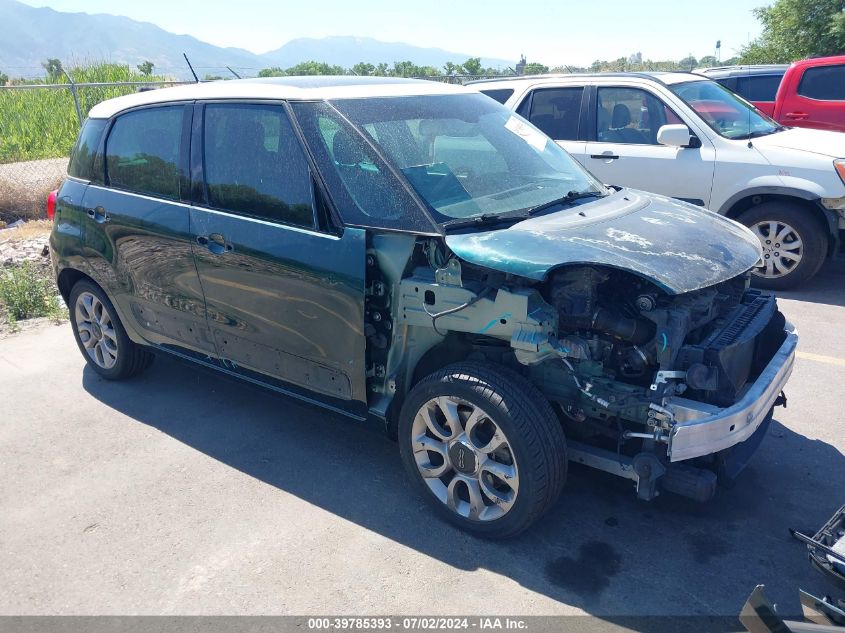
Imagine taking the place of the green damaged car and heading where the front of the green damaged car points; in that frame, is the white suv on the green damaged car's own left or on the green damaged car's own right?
on the green damaged car's own left

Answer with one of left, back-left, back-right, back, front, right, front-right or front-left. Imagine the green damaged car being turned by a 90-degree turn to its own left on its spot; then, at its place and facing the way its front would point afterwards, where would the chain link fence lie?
left

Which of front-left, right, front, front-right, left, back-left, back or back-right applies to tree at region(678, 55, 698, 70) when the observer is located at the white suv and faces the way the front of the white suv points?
back-left

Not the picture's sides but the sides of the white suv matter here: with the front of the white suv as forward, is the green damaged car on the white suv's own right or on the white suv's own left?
on the white suv's own right

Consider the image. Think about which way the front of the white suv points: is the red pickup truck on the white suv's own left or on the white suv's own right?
on the white suv's own left

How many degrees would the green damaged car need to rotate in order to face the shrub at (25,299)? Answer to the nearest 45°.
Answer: approximately 180°

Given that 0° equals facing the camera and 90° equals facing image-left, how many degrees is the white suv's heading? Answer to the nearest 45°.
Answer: approximately 315°

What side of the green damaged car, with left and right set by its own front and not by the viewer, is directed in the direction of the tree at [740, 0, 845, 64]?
left

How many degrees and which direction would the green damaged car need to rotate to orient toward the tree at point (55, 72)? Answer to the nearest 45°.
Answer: approximately 180°
